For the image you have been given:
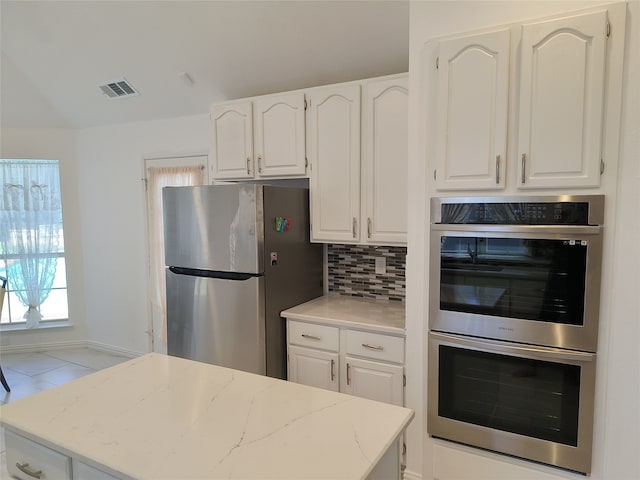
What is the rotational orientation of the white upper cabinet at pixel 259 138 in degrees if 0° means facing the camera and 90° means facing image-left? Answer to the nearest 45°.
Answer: approximately 45°

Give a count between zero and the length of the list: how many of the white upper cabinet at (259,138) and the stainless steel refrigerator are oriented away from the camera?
0

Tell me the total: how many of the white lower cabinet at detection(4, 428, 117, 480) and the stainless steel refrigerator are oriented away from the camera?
0

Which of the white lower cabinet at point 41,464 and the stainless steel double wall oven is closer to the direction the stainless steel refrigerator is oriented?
the white lower cabinet

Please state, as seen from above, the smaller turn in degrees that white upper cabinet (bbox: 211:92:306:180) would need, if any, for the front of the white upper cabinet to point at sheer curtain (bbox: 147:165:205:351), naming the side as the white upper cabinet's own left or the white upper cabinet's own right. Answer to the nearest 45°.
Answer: approximately 90° to the white upper cabinet's own right

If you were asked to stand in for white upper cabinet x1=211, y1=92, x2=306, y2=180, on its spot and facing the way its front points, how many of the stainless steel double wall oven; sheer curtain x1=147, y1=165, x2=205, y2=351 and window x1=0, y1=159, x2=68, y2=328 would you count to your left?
1

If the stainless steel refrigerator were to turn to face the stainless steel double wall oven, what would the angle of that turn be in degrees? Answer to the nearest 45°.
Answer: approximately 90° to its left

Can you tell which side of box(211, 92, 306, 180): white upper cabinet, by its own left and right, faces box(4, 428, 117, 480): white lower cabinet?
front

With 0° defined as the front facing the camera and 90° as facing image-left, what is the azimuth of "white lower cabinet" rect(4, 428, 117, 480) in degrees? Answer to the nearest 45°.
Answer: approximately 45°

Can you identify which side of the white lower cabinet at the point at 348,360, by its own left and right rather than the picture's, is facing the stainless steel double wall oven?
left

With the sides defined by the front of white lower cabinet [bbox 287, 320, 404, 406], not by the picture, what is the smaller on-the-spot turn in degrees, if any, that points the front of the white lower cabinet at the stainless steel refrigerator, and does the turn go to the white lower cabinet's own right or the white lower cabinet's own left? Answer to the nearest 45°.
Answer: approximately 45° to the white lower cabinet's own right

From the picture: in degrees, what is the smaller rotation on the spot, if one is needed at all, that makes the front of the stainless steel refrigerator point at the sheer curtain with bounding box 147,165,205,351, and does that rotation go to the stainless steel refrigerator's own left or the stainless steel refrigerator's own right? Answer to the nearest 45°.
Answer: approximately 90° to the stainless steel refrigerator's own right

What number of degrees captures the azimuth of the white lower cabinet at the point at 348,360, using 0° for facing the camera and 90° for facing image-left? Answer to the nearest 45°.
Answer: approximately 45°
